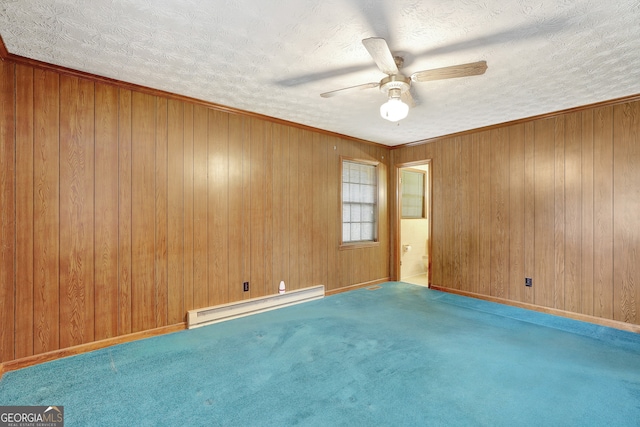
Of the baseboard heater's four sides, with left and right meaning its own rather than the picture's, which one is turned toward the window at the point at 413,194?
left

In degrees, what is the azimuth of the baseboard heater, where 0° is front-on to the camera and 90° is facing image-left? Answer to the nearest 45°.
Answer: approximately 315°
